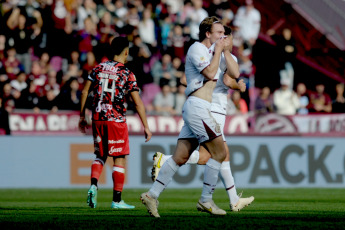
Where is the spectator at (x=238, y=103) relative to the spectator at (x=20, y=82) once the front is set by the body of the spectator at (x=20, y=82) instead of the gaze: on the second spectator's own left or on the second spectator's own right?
on the second spectator's own left

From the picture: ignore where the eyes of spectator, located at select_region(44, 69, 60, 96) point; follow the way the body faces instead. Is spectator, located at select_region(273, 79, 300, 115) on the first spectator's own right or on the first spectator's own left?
on the first spectator's own left

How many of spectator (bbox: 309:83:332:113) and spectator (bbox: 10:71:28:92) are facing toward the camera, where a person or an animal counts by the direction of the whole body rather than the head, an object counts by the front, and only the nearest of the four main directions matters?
2

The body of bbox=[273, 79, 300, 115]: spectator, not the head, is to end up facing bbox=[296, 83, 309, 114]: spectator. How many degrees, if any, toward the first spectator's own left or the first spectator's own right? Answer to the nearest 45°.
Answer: approximately 135° to the first spectator's own left

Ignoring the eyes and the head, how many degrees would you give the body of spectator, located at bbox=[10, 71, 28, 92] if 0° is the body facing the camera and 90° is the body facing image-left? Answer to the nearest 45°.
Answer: approximately 0°

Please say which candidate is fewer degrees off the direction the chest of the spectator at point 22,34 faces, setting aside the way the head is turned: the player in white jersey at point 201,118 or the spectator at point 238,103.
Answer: the player in white jersey

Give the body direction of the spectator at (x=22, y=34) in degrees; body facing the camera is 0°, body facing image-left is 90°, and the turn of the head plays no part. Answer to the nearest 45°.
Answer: approximately 0°

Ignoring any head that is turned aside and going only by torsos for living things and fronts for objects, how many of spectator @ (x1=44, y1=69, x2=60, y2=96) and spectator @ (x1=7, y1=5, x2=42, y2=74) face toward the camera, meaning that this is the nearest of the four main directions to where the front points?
2
